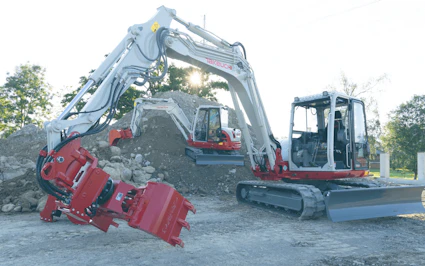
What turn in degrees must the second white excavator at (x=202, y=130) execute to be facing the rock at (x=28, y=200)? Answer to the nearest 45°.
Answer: approximately 45° to its left

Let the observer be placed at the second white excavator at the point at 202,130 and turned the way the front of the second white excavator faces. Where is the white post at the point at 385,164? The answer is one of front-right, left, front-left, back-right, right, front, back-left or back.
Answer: back

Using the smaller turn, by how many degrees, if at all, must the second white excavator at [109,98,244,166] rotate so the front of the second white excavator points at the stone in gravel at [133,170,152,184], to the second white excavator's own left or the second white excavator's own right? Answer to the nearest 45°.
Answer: approximately 45° to the second white excavator's own left

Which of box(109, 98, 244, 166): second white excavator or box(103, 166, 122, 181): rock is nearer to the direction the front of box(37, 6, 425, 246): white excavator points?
the rock

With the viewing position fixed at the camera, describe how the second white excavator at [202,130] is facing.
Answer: facing to the left of the viewer

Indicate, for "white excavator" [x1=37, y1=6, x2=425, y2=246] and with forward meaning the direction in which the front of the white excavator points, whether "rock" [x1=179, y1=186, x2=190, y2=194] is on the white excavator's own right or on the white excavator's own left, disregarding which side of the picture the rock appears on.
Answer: on the white excavator's own right

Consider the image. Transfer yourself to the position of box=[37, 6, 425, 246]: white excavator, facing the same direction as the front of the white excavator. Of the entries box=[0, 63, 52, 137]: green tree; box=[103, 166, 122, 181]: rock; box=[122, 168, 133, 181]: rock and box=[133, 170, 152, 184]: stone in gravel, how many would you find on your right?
4

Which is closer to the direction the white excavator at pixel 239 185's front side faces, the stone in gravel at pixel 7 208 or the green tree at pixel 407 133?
the stone in gravel

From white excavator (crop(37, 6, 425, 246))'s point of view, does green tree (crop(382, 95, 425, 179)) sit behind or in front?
behind

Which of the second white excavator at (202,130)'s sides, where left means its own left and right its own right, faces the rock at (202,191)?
left

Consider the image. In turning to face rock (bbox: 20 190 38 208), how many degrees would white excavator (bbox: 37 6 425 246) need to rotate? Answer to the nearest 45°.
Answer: approximately 45° to its right

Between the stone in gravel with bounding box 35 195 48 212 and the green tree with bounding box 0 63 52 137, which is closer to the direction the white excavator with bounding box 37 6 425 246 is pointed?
the stone in gravel
